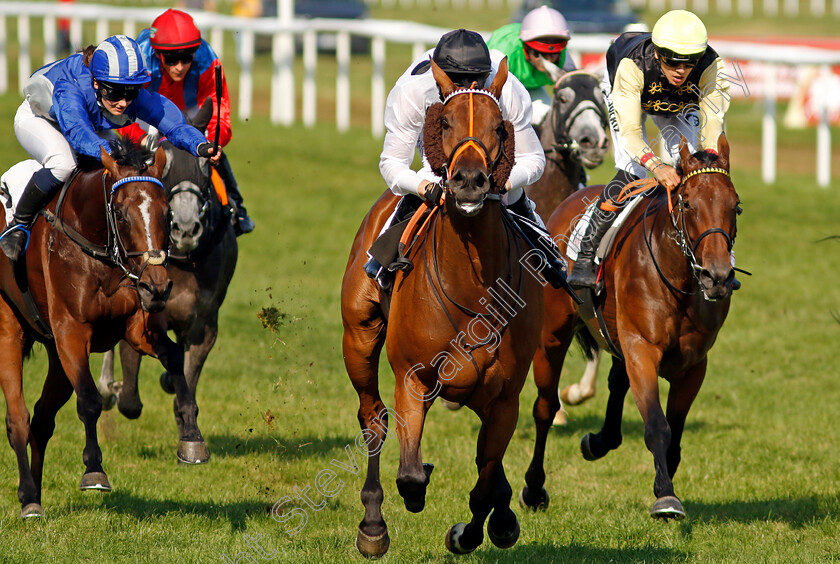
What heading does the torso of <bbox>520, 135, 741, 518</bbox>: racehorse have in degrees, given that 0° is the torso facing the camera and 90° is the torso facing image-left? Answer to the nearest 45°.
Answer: approximately 315°

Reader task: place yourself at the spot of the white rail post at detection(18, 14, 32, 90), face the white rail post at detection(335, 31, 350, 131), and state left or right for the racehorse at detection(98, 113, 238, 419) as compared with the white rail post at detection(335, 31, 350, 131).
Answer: right

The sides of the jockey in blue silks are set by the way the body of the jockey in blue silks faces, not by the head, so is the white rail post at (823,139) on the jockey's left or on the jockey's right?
on the jockey's left

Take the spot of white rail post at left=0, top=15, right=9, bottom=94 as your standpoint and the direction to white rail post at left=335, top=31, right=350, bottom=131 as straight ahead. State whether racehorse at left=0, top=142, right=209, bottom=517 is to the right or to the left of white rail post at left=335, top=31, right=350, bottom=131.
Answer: right

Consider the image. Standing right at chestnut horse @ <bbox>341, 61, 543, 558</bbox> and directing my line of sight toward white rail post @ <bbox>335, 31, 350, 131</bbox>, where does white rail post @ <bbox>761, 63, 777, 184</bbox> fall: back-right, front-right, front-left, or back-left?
front-right

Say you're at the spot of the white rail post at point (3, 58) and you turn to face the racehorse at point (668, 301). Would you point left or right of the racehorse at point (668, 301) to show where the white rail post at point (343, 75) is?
left

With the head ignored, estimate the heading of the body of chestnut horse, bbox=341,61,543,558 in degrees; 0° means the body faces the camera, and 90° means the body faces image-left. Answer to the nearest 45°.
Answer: approximately 0°

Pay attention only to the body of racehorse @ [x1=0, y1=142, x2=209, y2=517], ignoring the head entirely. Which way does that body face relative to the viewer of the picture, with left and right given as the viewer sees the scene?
facing the viewer and to the right of the viewer

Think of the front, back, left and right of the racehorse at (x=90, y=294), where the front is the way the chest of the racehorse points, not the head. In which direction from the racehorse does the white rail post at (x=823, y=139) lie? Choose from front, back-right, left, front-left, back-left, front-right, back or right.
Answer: left

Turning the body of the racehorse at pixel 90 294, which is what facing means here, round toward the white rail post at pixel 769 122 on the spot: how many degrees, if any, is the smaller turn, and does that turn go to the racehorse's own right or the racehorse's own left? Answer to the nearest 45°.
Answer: approximately 90° to the racehorse's own left

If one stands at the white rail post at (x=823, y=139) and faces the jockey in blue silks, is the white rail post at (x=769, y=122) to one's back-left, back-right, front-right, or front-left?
back-right

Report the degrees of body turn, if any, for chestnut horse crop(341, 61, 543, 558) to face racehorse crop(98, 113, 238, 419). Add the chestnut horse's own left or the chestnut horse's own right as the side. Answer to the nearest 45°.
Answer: approximately 135° to the chestnut horse's own right

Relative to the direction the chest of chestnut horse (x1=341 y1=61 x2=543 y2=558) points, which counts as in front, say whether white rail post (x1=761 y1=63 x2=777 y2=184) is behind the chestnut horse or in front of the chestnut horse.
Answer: behind

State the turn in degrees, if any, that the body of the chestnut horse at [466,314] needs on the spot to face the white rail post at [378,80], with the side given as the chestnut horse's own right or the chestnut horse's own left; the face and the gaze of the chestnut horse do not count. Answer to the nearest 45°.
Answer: approximately 180°

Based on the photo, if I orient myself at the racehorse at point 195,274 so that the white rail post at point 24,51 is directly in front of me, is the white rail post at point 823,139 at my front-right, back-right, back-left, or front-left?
front-right
